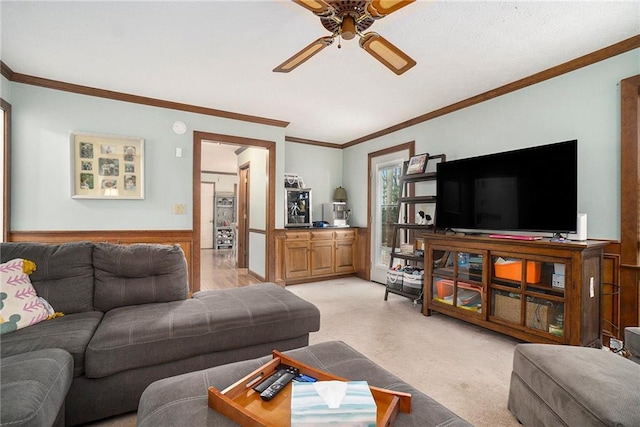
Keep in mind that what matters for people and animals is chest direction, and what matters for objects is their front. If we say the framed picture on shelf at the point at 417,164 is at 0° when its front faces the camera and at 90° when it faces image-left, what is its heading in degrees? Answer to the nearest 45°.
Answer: approximately 45°

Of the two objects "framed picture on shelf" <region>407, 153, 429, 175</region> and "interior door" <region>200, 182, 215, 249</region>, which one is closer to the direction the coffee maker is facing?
the framed picture on shelf

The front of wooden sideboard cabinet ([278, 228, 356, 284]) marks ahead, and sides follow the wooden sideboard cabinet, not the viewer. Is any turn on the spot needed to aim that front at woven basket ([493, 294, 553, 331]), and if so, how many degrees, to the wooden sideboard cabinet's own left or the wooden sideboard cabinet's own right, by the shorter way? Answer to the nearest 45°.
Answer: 0° — it already faces it

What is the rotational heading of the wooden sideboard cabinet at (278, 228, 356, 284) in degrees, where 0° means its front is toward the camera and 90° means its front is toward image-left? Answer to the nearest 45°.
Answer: approximately 315°

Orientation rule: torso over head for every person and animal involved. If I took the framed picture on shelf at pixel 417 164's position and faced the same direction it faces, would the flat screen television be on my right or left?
on my left

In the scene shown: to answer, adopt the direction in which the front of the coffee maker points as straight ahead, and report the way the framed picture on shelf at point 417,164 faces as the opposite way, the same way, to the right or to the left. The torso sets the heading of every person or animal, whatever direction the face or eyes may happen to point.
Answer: to the right

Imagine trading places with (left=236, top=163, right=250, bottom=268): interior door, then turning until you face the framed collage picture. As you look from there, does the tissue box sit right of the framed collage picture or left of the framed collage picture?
left

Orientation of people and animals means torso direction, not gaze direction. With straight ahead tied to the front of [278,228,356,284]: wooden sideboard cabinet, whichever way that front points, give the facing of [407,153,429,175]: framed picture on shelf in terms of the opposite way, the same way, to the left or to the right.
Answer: to the right
